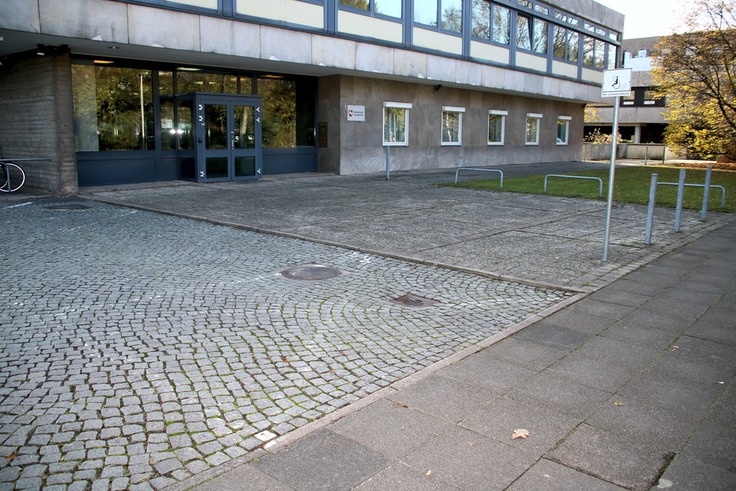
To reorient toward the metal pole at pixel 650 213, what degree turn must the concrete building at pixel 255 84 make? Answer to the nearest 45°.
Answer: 0° — it already faces it

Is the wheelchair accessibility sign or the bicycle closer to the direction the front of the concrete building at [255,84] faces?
the wheelchair accessibility sign

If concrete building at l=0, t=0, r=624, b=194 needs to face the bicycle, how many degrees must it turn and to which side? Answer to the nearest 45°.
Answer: approximately 90° to its right

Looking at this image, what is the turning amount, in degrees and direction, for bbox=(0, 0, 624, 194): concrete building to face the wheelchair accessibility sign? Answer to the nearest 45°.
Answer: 0° — it already faces it

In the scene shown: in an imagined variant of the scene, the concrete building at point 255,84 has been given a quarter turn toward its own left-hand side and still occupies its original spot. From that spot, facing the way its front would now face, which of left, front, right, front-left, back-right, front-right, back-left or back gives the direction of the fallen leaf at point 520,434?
back-right

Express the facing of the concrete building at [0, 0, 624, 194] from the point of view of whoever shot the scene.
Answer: facing the viewer and to the right of the viewer

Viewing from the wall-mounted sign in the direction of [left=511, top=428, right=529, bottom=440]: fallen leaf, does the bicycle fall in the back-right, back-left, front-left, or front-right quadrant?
front-right
